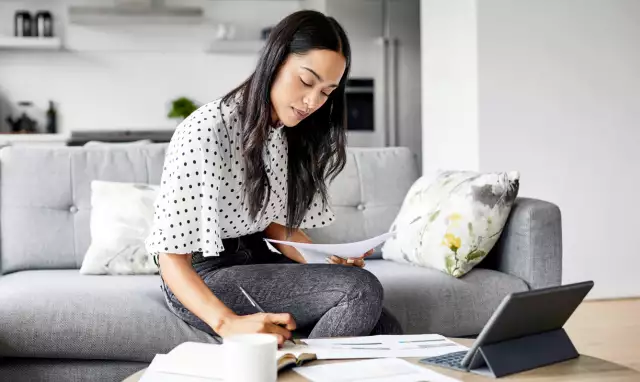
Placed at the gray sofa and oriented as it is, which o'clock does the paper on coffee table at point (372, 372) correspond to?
The paper on coffee table is roughly at 11 o'clock from the gray sofa.

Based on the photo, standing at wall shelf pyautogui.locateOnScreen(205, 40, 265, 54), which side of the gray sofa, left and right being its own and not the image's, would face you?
back

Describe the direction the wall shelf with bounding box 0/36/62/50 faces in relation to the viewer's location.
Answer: facing the viewer

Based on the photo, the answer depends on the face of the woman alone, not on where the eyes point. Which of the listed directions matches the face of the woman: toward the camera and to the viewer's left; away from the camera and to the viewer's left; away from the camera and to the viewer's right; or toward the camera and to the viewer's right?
toward the camera and to the viewer's right

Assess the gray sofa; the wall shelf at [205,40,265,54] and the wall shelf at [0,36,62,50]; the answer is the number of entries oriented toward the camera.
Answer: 3

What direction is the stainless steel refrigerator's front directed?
toward the camera

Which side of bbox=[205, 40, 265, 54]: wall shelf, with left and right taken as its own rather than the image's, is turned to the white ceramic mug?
front

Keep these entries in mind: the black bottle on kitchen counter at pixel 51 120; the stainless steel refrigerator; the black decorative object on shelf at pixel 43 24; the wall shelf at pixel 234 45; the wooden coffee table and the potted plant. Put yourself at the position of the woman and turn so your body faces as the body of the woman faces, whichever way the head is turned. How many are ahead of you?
1

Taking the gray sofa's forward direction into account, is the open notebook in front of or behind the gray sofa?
in front

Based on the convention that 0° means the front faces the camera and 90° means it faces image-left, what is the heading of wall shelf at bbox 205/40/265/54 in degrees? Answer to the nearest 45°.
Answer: approximately 0°

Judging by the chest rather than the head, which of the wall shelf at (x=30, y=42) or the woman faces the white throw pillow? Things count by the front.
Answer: the wall shelf

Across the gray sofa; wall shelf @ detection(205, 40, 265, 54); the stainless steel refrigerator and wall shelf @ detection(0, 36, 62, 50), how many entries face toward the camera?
4

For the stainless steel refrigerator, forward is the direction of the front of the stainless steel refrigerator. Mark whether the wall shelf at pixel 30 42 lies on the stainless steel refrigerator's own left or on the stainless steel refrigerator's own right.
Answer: on the stainless steel refrigerator's own right

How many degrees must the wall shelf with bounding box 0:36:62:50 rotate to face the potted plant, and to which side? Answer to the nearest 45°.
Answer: approximately 90° to its left

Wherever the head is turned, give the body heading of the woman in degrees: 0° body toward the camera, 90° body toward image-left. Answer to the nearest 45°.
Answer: approximately 315°
